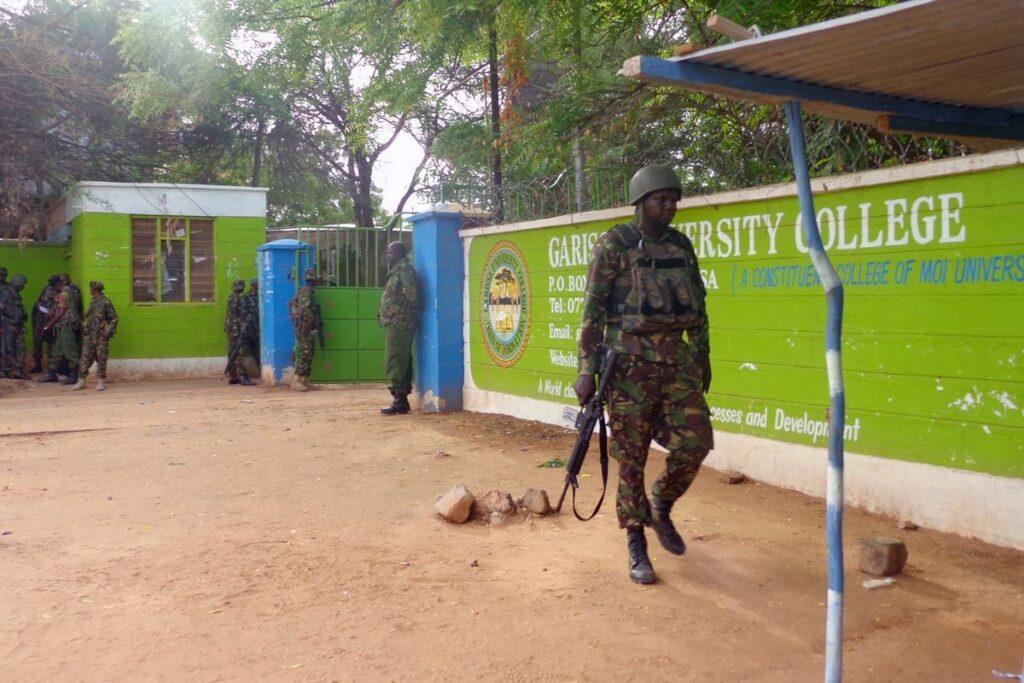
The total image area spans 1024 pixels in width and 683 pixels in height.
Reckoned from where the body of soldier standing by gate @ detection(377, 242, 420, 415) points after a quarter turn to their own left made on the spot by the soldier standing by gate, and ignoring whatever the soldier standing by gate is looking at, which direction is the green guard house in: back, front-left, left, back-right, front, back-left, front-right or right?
back-right

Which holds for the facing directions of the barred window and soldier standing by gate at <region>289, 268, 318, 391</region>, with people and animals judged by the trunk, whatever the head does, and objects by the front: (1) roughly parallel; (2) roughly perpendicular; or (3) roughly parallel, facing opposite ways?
roughly perpendicular

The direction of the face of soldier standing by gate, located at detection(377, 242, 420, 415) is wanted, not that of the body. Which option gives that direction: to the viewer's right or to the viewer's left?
to the viewer's left

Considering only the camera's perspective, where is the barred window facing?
facing the viewer

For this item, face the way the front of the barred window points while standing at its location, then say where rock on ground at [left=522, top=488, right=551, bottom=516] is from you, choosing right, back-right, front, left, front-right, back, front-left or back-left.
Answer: front
